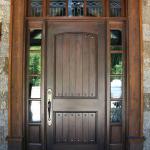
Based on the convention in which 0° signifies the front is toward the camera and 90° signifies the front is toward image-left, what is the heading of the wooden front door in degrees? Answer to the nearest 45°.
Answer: approximately 0°
